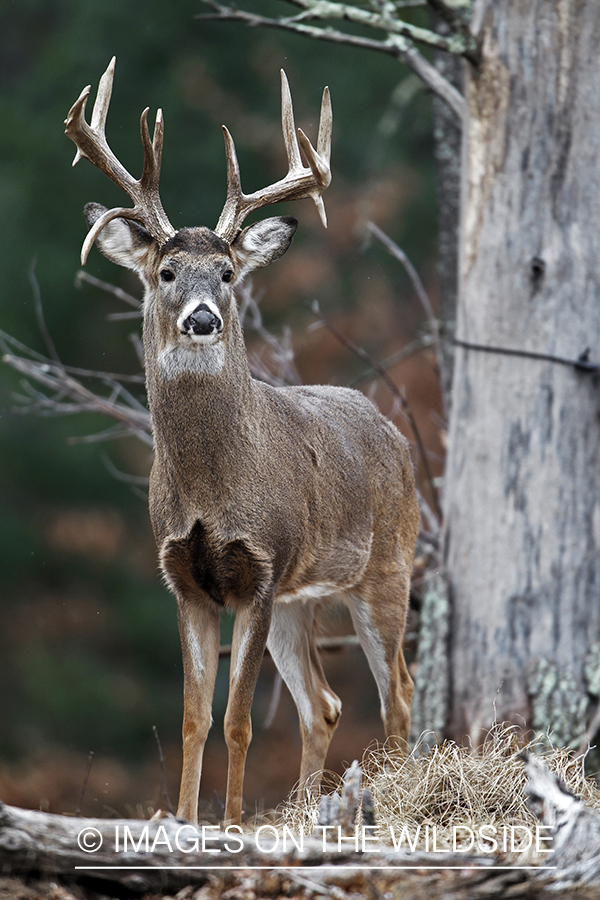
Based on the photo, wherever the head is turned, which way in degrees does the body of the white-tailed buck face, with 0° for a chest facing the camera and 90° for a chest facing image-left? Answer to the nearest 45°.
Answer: approximately 45°

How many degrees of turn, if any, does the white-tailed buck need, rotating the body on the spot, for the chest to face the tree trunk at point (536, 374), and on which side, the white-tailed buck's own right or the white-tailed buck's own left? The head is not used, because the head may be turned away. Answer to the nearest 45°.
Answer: approximately 180°
